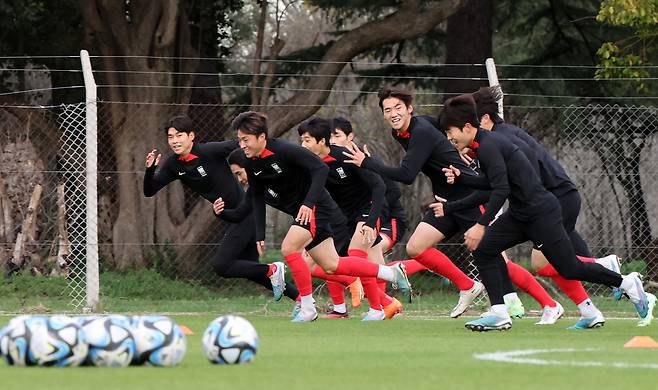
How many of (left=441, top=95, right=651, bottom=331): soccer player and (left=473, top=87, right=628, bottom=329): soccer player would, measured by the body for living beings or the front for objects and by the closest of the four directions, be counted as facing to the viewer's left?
2

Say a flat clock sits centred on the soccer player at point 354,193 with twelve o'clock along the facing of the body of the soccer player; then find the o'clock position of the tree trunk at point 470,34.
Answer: The tree trunk is roughly at 5 o'clock from the soccer player.

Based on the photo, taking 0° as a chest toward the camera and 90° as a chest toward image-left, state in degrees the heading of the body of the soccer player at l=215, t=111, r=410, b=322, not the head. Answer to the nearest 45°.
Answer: approximately 45°

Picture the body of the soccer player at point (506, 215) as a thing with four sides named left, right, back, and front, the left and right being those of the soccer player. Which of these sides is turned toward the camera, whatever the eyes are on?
left

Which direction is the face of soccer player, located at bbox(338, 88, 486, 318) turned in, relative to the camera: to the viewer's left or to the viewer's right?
to the viewer's left

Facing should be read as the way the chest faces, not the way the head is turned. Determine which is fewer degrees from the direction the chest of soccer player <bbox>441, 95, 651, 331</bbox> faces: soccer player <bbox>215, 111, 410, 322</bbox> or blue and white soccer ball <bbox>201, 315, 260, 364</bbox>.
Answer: the soccer player

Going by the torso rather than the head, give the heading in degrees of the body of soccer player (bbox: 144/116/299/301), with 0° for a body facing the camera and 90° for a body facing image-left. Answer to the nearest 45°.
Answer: approximately 45°

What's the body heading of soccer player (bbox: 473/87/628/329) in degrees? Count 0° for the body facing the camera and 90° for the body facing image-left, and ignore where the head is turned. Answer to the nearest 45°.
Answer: approximately 90°
